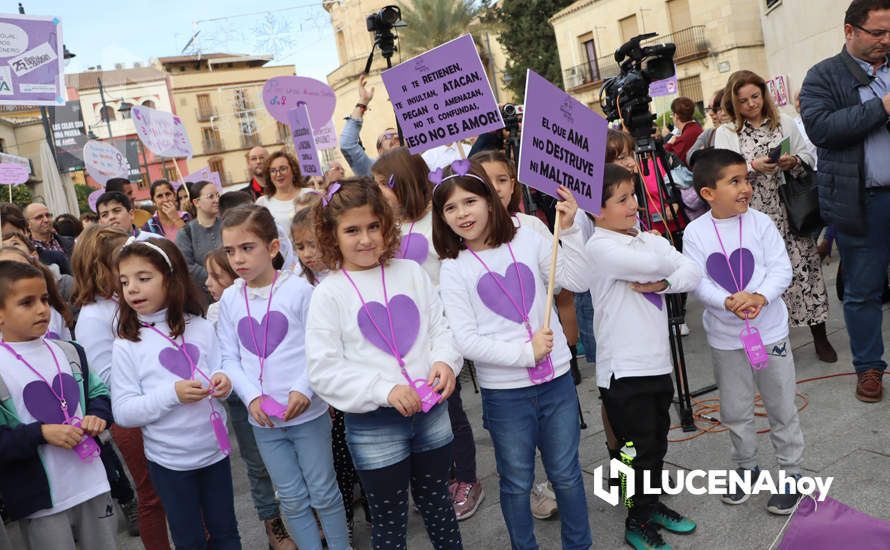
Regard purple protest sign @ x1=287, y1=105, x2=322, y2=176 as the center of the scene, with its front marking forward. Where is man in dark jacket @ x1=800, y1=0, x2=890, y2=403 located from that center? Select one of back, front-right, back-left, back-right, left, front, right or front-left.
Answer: front-left

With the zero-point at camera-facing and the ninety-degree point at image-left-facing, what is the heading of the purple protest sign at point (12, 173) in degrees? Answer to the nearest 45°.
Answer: approximately 0°

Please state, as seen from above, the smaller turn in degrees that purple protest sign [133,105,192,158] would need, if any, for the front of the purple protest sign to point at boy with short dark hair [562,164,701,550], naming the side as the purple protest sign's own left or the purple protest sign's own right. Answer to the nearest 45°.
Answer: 0° — it already faces them

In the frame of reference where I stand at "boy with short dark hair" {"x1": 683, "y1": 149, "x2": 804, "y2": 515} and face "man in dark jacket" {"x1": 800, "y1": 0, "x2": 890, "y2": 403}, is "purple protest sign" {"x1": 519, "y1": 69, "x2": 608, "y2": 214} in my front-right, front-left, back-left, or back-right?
back-left

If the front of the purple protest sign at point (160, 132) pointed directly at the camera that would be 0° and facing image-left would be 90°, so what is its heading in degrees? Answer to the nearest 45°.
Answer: approximately 0°
